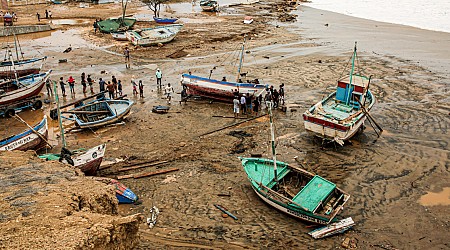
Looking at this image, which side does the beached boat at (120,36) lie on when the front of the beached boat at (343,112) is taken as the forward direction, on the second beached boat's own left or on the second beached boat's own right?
on the second beached boat's own left

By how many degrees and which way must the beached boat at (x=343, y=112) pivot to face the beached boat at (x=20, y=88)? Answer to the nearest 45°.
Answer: approximately 135° to its left

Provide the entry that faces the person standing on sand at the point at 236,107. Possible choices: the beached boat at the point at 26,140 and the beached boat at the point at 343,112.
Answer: the beached boat at the point at 26,140

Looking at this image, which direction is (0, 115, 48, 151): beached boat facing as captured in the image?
to the viewer's right

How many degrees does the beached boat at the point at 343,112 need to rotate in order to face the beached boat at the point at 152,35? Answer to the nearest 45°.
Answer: approximately 90° to its left

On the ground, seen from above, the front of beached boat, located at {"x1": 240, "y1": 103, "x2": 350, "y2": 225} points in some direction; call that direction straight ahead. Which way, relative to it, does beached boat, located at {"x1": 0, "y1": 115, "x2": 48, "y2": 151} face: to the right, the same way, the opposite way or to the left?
to the right

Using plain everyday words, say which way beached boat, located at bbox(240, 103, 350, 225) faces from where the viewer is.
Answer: facing away from the viewer and to the left of the viewer
